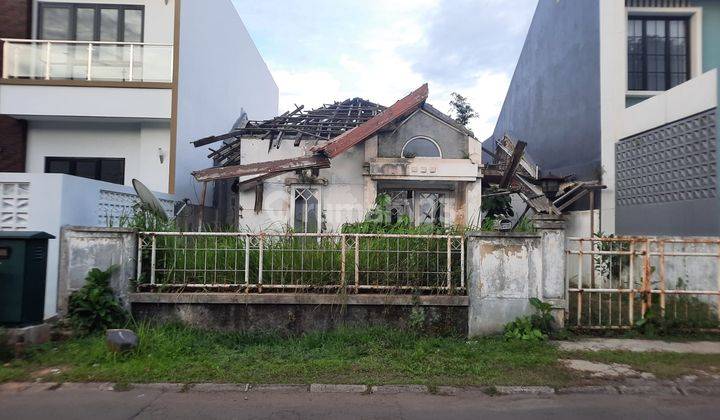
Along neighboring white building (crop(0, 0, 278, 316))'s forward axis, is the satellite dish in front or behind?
in front

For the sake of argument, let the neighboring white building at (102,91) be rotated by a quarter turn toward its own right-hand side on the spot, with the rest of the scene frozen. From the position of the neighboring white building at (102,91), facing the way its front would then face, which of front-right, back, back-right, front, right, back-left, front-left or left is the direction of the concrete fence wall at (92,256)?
left

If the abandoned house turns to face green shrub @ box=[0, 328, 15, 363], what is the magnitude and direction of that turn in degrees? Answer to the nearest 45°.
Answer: approximately 45° to its right

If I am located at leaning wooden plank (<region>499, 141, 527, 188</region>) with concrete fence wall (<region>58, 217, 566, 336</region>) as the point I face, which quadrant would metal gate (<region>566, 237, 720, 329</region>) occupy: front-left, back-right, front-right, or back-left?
front-left

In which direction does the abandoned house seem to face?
toward the camera

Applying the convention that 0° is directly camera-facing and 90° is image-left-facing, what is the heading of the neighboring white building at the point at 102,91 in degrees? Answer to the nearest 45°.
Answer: approximately 0°

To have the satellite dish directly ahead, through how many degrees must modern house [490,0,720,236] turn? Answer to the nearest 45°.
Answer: approximately 45° to its right

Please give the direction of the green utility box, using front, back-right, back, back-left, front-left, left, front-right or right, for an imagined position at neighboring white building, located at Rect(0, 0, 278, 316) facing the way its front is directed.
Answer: front

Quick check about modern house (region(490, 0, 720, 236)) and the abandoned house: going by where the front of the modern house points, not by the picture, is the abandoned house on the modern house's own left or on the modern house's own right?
on the modern house's own right

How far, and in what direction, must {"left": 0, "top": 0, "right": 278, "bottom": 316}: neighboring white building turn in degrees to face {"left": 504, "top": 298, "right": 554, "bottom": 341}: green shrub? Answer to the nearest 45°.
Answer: approximately 45° to its left

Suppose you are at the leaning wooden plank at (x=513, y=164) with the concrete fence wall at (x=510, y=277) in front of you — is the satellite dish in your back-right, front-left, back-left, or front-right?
front-right

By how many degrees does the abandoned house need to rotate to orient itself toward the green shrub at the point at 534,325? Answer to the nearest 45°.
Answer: approximately 45° to its left

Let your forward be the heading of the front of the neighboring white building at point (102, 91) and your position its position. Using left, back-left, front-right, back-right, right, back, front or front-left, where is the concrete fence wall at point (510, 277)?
front-left

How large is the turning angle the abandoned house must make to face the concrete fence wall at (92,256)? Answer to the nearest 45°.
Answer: approximately 45° to its right

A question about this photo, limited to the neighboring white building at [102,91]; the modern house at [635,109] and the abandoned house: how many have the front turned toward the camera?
3

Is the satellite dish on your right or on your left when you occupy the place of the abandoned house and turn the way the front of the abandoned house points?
on your right

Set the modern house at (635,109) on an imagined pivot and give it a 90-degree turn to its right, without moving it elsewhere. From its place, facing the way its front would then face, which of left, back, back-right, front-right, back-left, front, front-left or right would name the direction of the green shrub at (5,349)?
front-left

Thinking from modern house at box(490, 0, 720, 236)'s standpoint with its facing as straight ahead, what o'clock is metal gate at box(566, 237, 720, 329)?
The metal gate is roughly at 12 o'clock from the modern house.

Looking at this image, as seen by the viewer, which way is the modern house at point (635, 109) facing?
toward the camera
